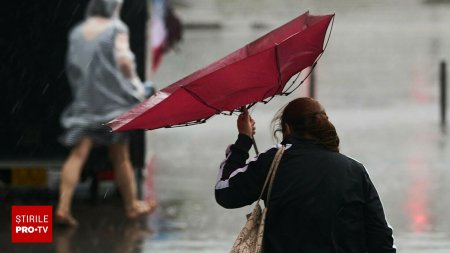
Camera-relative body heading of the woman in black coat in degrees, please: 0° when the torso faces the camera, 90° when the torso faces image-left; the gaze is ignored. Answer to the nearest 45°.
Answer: approximately 135°

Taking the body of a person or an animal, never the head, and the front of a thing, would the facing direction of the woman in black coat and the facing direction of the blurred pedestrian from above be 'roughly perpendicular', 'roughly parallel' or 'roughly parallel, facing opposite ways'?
roughly perpendicular

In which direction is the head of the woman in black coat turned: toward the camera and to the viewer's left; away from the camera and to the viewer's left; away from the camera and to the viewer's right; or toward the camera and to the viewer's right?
away from the camera and to the viewer's left
